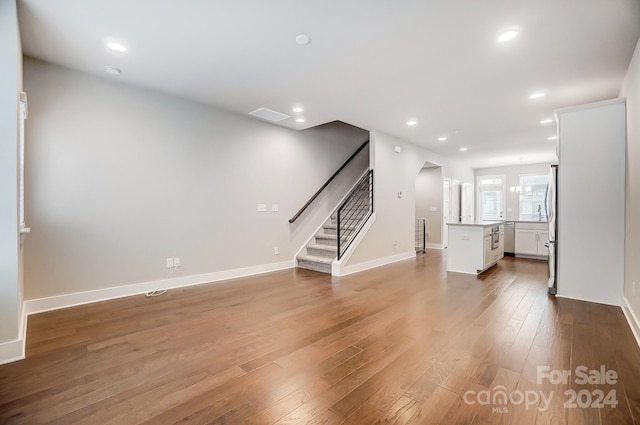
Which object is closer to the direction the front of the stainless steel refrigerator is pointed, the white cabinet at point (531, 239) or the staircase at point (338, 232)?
the staircase

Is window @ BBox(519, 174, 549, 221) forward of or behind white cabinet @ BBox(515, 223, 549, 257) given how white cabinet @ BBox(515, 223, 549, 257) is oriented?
behind

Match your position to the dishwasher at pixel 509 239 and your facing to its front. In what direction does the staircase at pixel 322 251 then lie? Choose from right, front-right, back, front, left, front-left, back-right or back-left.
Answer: front-right

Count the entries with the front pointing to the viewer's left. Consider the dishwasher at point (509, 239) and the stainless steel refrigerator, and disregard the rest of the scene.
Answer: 1

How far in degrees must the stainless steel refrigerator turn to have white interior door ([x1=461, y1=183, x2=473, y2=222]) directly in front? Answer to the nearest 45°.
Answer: approximately 90° to its right

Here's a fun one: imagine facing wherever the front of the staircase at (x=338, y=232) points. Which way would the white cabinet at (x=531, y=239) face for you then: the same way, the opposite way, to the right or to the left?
the same way

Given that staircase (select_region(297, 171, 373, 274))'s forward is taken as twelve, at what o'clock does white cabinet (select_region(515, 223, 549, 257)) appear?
The white cabinet is roughly at 7 o'clock from the staircase.

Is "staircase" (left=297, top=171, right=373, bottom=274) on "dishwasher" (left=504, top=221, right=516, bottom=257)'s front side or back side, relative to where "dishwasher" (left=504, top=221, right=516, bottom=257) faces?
on the front side

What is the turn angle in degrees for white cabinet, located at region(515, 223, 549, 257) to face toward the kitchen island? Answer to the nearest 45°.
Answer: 0° — it already faces it

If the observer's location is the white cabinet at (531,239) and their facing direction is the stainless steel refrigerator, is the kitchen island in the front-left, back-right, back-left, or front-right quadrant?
front-right

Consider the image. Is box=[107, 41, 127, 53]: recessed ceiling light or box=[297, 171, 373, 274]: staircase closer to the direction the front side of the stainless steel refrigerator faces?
the staircase

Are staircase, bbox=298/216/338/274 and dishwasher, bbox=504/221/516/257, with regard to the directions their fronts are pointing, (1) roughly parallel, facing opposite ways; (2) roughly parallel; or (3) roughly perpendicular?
roughly parallel

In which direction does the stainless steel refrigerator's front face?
to the viewer's left

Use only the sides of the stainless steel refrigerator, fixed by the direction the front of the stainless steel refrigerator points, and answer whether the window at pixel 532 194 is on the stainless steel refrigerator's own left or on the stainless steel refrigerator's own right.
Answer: on the stainless steel refrigerator's own right

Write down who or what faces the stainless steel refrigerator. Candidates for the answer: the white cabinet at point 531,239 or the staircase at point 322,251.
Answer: the white cabinet

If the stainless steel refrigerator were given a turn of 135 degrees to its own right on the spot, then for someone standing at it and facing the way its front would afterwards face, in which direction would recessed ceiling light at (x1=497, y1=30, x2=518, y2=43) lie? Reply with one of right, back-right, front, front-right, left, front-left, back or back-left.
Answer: back-right

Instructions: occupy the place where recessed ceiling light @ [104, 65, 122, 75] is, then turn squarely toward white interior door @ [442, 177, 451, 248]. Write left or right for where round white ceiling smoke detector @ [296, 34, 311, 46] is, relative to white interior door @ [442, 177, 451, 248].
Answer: right

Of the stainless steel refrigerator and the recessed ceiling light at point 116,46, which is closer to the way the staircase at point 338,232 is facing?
the recessed ceiling light

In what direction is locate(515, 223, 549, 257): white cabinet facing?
toward the camera
